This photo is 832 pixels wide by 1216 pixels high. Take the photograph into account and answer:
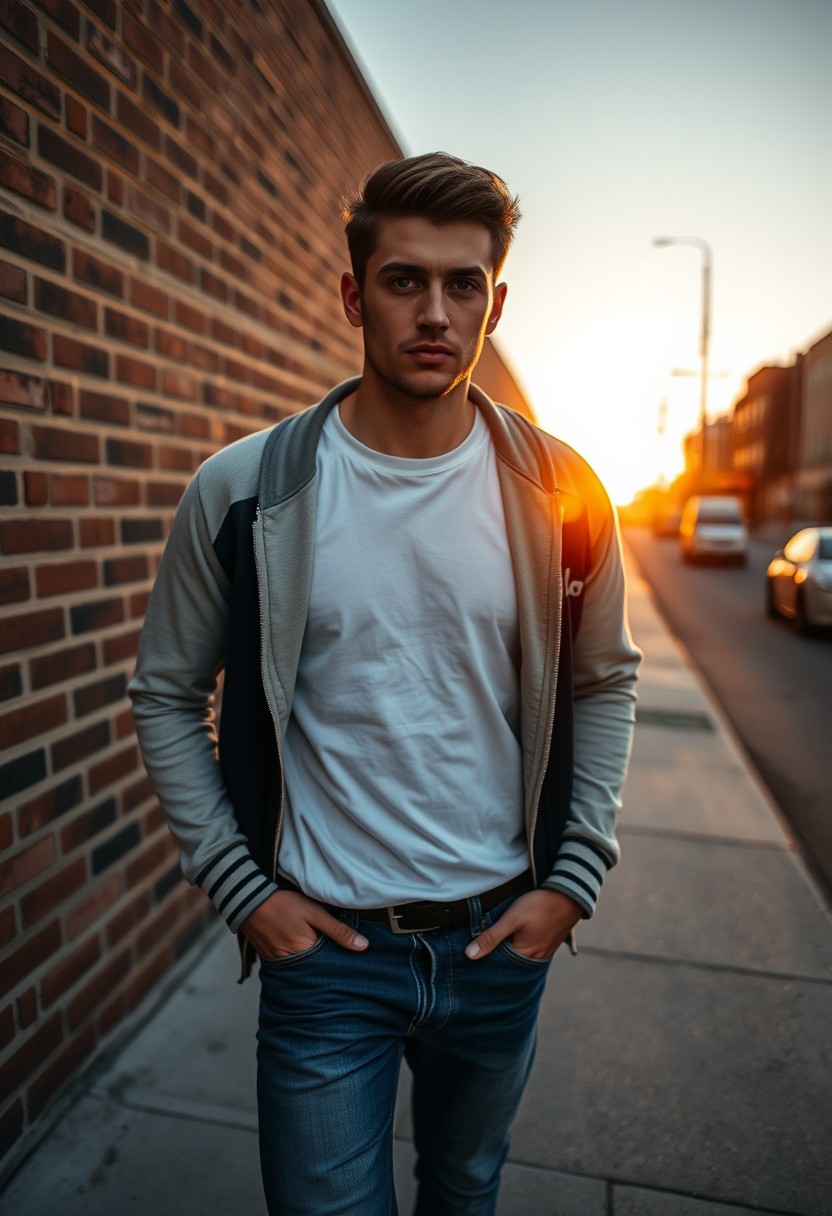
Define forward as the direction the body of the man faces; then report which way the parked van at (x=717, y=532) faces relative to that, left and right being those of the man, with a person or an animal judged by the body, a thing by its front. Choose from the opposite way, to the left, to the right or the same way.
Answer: the same way

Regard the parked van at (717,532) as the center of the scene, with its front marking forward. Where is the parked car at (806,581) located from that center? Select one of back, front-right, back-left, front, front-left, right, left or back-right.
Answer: front

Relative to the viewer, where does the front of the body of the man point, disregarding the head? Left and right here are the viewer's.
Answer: facing the viewer

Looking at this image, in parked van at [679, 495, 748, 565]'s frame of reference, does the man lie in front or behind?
in front

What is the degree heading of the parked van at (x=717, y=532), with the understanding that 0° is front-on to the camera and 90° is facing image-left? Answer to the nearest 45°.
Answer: approximately 0°

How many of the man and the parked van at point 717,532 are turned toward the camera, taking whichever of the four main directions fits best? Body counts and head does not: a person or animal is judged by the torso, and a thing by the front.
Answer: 2

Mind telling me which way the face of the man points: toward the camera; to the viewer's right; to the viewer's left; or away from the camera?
toward the camera
